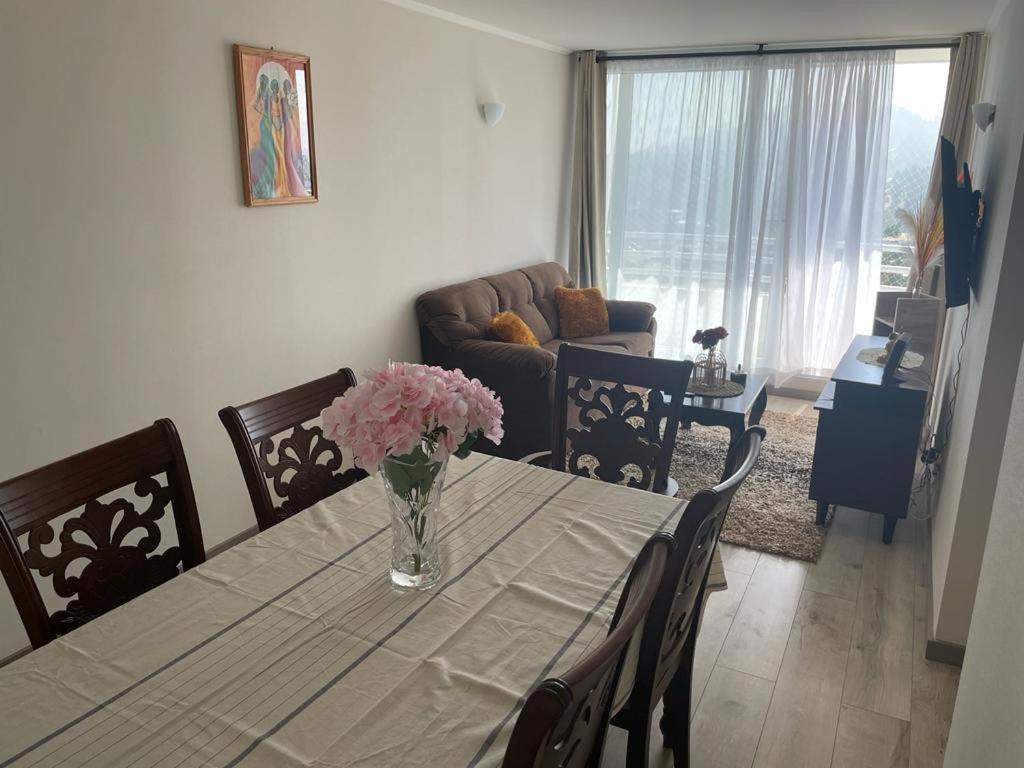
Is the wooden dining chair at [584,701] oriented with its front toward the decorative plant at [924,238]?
no

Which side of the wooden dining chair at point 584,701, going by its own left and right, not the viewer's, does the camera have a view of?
left

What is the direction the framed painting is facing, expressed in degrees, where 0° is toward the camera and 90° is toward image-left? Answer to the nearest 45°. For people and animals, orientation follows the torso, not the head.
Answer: approximately 315°

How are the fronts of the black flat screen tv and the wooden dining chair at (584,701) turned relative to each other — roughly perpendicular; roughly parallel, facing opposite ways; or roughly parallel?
roughly parallel

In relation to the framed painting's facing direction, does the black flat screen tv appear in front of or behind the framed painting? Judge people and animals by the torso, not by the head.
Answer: in front

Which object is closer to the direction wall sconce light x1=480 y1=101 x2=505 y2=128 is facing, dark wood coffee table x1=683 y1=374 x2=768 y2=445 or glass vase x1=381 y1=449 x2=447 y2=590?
the dark wood coffee table

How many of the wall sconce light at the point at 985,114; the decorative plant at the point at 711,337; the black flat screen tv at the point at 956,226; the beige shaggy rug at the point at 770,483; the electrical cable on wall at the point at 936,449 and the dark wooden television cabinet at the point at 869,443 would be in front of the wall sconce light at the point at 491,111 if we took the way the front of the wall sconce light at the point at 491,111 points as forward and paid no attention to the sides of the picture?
6

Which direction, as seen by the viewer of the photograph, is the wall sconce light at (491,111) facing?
facing the viewer and to the right of the viewer

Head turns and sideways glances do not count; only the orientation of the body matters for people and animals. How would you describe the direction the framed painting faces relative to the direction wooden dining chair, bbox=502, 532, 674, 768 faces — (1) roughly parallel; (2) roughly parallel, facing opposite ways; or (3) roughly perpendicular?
roughly parallel, facing opposite ways

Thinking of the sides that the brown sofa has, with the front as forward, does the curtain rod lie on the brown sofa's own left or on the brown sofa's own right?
on the brown sofa's own left

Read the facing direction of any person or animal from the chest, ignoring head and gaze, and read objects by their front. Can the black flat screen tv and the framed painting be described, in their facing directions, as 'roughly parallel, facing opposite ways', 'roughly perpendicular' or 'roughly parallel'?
roughly parallel, facing opposite ways

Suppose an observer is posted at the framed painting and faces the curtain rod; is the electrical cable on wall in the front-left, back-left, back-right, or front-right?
front-right

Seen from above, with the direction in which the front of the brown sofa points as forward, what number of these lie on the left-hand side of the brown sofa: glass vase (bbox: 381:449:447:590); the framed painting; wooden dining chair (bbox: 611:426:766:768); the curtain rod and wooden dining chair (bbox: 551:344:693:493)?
1

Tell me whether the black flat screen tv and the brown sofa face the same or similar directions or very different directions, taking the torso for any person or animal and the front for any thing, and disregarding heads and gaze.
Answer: very different directions

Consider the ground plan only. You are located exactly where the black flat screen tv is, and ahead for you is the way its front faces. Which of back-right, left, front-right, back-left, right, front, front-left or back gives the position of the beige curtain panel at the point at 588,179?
front-right

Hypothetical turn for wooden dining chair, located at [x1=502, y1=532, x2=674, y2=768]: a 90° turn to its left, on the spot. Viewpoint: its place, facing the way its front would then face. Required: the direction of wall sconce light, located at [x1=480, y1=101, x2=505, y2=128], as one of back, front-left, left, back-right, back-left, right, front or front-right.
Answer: back

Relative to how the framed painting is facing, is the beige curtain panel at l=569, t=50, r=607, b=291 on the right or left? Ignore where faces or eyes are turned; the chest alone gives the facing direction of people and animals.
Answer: on its left

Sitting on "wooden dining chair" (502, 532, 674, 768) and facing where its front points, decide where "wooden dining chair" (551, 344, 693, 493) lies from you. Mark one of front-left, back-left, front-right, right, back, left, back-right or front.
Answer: right

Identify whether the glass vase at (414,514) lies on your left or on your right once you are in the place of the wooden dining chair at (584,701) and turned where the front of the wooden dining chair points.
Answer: on your right

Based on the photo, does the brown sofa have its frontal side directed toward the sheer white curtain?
no

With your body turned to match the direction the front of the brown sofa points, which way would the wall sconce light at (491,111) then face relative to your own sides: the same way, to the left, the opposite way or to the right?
the same way

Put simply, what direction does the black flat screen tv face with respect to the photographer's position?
facing to the left of the viewer
